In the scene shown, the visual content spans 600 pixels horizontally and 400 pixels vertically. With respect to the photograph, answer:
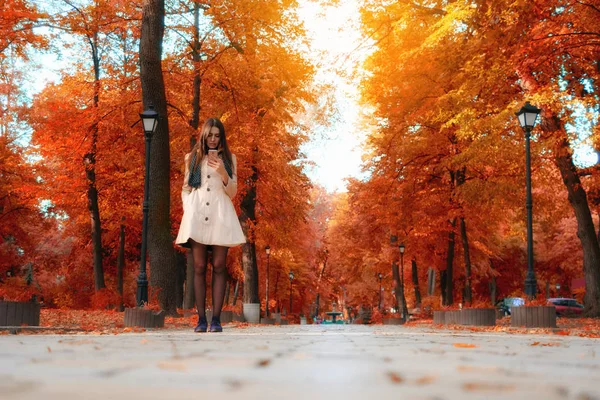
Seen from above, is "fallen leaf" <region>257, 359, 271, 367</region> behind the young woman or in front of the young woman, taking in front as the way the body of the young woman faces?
in front

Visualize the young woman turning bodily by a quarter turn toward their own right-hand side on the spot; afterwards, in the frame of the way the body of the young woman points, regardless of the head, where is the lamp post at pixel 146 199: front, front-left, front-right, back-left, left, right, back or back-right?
right

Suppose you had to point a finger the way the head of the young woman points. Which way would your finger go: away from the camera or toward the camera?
toward the camera

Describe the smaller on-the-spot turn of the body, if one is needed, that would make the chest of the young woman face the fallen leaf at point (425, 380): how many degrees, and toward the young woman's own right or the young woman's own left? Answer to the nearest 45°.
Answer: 0° — they already face it

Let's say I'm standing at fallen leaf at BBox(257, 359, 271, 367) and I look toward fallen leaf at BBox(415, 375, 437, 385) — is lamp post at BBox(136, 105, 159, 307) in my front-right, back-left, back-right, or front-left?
back-left

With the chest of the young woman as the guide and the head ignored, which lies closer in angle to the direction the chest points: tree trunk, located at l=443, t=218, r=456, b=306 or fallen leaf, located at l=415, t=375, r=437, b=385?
the fallen leaf

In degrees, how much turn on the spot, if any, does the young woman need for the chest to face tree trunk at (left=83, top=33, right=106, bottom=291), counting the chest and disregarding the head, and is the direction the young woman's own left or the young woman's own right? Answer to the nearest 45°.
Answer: approximately 180°

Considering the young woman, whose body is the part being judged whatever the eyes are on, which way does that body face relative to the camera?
toward the camera

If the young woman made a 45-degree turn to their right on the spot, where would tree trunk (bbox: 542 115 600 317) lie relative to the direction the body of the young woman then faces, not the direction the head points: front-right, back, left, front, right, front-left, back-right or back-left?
back

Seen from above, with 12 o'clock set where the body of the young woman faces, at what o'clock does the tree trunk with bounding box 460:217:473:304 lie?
The tree trunk is roughly at 7 o'clock from the young woman.

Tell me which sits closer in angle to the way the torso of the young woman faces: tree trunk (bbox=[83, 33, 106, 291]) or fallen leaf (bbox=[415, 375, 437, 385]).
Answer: the fallen leaf

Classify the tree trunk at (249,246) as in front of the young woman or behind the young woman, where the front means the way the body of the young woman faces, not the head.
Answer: behind

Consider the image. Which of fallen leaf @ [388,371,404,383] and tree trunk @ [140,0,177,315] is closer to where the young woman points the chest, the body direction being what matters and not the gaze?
the fallen leaf

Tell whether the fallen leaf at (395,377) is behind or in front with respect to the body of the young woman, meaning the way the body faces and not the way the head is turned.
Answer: in front

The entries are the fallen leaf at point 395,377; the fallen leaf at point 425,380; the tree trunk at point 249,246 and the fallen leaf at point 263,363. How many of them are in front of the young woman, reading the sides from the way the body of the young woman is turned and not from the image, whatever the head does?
3
